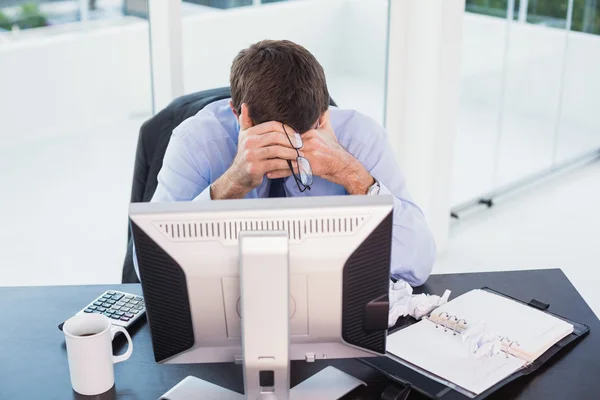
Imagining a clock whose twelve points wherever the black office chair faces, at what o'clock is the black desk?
The black desk is roughly at 12 o'clock from the black office chair.

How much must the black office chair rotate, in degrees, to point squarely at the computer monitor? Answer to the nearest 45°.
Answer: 0° — it already faces it

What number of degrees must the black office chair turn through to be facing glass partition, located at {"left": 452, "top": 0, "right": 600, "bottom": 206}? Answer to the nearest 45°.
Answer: approximately 135° to its left

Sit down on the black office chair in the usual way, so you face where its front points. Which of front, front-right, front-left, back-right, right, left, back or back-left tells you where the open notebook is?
front-left

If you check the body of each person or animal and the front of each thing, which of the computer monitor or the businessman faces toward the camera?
the businessman

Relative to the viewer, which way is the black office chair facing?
toward the camera

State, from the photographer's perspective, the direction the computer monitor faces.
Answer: facing away from the viewer

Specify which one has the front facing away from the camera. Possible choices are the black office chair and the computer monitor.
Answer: the computer monitor

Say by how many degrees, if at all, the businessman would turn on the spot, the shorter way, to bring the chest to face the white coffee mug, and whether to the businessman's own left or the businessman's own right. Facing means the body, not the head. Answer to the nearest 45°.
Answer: approximately 45° to the businessman's own right

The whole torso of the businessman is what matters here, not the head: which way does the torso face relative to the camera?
toward the camera
